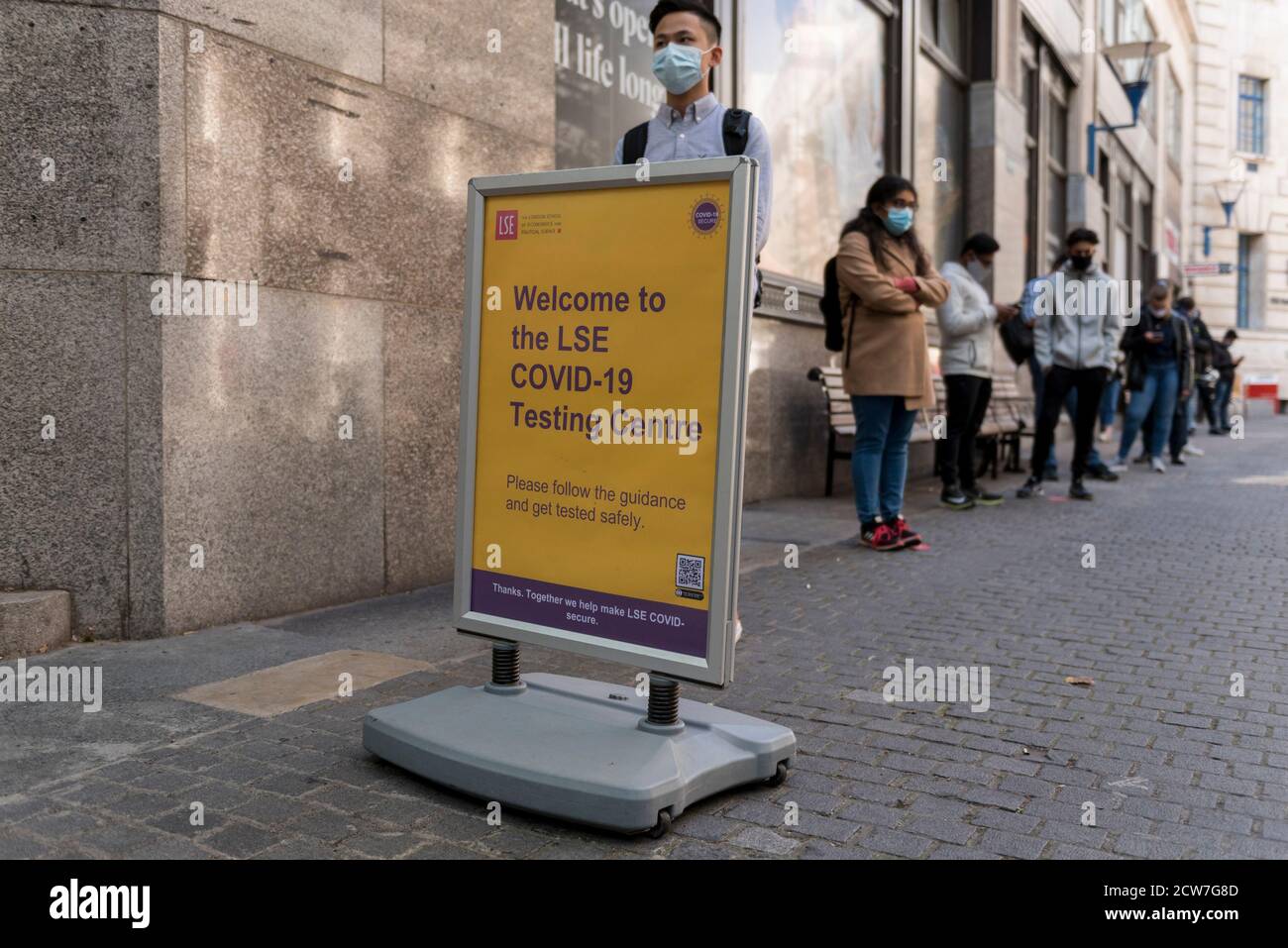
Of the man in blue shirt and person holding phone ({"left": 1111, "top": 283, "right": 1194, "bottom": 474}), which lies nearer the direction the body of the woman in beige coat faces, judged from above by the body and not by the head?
the man in blue shirt

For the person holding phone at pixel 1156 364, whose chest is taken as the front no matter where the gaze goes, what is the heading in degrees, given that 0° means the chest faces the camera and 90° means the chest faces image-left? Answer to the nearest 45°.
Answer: approximately 0°

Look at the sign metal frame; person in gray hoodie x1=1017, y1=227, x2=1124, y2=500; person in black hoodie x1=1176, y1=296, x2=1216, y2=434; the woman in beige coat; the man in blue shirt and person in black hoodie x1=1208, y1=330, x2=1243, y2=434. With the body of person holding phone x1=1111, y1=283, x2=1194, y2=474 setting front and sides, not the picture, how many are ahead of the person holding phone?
4

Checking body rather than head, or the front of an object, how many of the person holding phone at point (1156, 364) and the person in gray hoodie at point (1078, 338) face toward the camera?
2

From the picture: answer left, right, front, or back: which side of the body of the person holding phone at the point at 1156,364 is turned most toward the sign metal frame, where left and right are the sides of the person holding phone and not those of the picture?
front

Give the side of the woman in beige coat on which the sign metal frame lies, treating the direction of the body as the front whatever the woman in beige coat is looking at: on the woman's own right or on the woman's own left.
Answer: on the woman's own right

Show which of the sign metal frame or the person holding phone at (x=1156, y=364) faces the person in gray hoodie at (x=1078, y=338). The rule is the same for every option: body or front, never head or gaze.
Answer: the person holding phone

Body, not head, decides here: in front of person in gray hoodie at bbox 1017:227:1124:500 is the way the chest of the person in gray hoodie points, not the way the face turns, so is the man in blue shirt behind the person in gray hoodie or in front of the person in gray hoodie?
in front

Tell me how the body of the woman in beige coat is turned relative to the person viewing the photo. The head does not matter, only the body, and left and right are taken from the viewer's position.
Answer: facing the viewer and to the right of the viewer

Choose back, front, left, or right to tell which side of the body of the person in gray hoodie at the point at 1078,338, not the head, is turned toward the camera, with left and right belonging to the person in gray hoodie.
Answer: front

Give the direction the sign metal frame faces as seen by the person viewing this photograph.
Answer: facing the viewer and to the left of the viewer

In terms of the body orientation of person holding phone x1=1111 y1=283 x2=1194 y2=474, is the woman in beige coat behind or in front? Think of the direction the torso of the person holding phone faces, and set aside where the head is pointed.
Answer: in front
